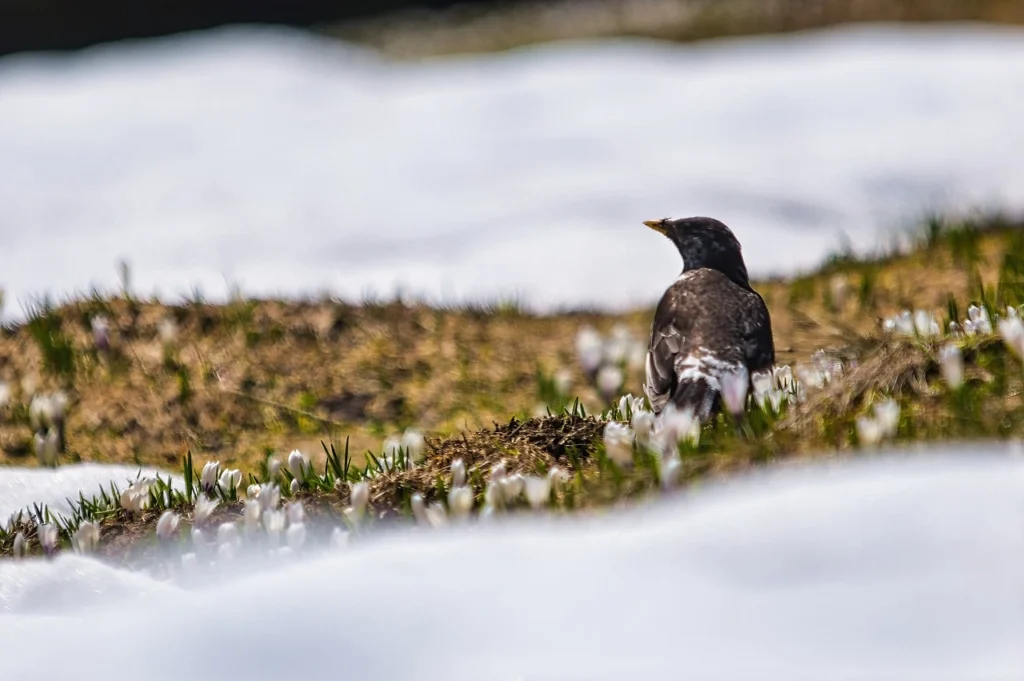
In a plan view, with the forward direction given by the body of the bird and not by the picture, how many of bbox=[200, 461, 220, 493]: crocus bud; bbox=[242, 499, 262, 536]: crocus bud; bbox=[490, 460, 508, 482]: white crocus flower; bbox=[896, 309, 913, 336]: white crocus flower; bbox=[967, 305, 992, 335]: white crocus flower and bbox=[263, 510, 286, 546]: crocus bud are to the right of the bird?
2

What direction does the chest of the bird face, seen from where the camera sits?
away from the camera

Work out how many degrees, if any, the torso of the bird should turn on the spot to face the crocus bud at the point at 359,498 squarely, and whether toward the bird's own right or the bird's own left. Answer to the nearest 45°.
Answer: approximately 135° to the bird's own left

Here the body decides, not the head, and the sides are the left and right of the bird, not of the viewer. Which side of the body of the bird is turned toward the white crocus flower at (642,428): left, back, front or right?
back

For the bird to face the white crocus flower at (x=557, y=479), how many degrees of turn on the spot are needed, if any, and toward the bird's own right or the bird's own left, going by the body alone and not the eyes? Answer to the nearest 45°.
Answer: approximately 135° to the bird's own left

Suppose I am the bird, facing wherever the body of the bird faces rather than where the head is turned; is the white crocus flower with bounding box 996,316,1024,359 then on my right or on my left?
on my right

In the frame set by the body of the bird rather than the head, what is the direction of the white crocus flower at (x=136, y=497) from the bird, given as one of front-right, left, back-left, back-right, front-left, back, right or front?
left

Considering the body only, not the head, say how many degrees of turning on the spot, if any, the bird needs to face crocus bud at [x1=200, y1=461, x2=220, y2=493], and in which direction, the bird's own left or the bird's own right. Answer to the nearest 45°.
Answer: approximately 90° to the bird's own left

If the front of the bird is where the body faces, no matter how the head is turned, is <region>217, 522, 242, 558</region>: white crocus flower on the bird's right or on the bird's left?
on the bird's left

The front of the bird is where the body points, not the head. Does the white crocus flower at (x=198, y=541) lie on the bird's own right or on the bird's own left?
on the bird's own left

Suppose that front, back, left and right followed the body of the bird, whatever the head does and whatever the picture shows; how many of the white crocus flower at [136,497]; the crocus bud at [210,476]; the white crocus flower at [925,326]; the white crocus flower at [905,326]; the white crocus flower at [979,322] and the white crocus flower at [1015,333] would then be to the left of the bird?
2
